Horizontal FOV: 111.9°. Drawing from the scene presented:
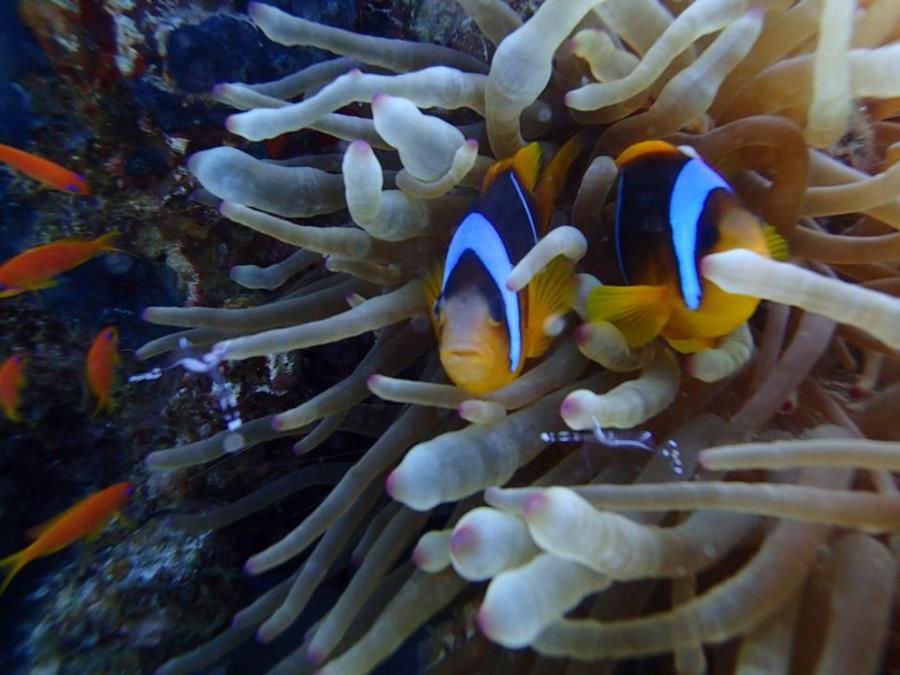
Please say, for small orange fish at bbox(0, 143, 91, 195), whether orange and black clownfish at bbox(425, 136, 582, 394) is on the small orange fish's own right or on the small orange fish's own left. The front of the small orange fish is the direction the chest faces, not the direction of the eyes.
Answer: on the small orange fish's own right

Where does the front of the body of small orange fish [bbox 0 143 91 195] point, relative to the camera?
to the viewer's right

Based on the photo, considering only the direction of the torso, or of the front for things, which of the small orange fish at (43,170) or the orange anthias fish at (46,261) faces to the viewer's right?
the small orange fish

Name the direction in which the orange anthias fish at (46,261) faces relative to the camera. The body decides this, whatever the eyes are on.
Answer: to the viewer's left

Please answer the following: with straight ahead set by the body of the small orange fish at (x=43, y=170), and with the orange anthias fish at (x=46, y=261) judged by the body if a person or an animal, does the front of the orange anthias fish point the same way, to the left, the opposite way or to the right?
the opposite way

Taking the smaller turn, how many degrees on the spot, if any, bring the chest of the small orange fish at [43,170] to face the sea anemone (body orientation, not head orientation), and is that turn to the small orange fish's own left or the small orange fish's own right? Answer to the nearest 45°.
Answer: approximately 45° to the small orange fish's own right

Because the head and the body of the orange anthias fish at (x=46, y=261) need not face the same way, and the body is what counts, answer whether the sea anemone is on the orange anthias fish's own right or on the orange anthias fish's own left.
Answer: on the orange anthias fish's own left

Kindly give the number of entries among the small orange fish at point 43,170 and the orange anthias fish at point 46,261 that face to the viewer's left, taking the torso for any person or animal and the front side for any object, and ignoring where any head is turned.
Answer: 1
